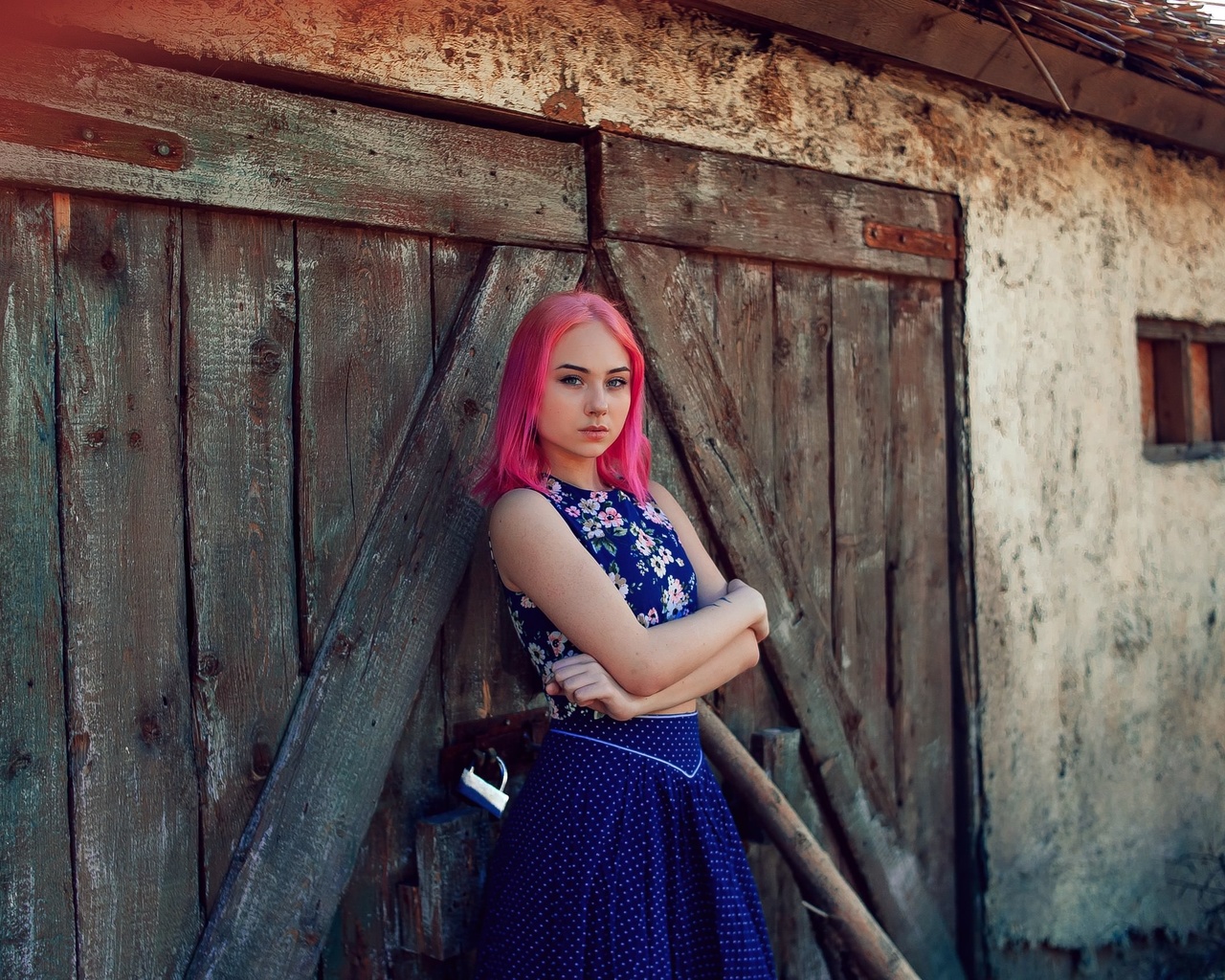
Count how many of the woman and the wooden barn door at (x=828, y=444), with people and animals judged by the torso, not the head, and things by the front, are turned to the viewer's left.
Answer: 0

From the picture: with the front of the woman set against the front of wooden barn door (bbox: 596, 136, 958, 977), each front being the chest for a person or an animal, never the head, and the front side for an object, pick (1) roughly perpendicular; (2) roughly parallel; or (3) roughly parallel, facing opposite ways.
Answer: roughly parallel

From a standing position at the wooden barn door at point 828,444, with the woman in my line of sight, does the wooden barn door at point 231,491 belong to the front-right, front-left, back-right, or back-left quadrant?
front-right

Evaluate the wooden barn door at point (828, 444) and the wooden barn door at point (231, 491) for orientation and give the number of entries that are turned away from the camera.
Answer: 0

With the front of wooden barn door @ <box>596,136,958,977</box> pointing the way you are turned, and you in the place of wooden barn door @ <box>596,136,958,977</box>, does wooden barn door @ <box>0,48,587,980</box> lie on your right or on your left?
on your right

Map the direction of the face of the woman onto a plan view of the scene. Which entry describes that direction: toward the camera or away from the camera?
toward the camera

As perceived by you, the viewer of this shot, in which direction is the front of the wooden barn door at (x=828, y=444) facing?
facing the viewer and to the right of the viewer

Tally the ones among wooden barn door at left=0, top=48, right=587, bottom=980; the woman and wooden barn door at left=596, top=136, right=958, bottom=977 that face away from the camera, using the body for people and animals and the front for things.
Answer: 0

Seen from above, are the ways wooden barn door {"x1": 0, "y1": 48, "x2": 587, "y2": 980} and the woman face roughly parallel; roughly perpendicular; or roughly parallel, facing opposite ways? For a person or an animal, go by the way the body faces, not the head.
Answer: roughly parallel

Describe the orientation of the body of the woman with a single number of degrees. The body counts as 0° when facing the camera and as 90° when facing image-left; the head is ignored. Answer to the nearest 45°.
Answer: approximately 315°

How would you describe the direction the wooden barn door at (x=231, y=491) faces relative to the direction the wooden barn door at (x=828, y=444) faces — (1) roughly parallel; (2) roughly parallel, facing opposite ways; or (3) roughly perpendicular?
roughly parallel
